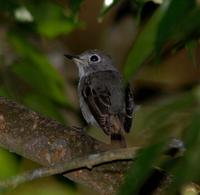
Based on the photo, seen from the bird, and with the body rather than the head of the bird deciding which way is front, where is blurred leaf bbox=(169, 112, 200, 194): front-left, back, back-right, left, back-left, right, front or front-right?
back-left

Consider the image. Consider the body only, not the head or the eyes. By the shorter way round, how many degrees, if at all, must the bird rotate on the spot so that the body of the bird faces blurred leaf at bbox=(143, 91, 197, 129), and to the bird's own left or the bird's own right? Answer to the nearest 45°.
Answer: approximately 90° to the bird's own right

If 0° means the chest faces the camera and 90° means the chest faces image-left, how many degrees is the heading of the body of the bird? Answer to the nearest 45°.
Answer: approximately 135°
